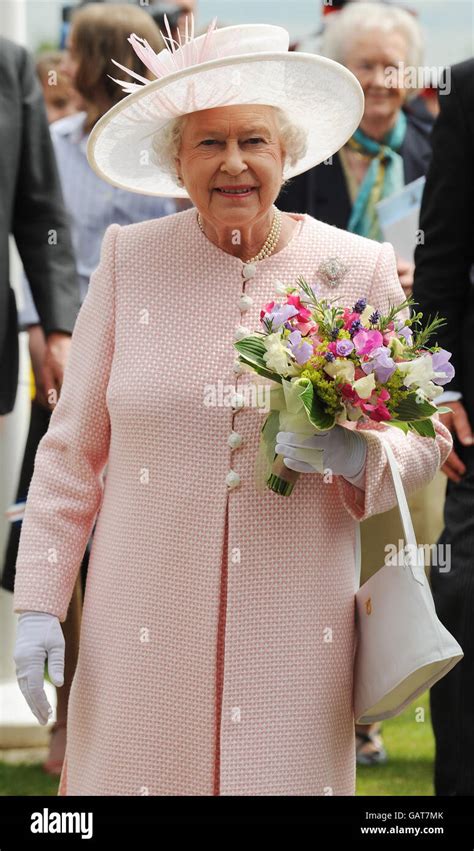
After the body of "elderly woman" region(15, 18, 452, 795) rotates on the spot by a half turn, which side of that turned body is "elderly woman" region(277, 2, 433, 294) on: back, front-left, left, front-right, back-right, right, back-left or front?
front

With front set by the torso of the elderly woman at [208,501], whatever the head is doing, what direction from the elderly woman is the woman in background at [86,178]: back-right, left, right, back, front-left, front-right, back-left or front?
back

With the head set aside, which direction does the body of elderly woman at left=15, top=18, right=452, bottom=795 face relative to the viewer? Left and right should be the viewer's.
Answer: facing the viewer
